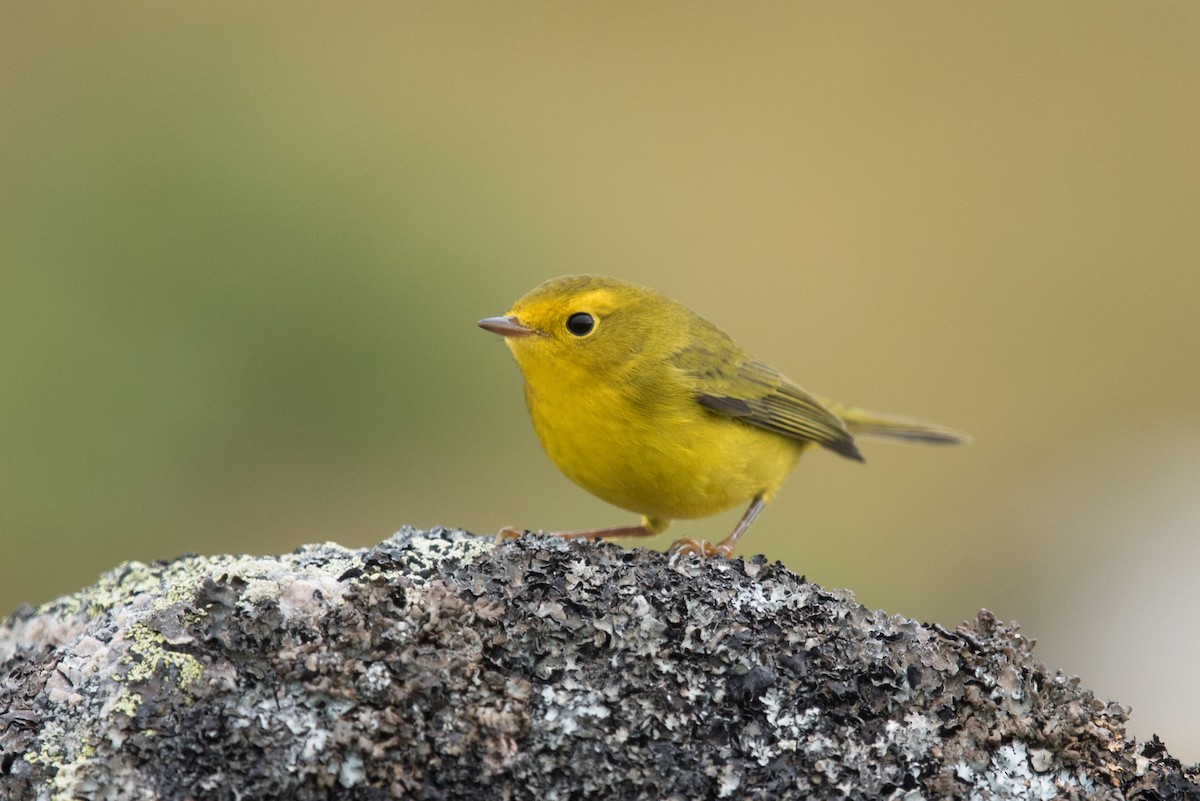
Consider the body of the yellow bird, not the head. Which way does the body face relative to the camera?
to the viewer's left
